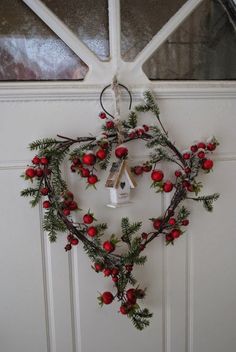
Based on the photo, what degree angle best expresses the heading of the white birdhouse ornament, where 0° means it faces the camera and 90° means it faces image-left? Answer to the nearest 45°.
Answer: approximately 315°

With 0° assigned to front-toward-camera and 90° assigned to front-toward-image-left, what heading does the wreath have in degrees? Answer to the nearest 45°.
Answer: approximately 0°
